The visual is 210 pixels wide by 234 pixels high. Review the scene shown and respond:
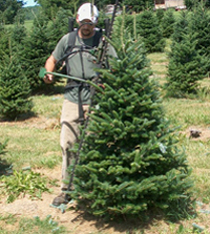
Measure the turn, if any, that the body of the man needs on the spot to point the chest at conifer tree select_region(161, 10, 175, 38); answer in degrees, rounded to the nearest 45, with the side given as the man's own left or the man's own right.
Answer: approximately 180°

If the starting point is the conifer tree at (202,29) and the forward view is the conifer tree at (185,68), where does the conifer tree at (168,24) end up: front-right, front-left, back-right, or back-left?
back-right

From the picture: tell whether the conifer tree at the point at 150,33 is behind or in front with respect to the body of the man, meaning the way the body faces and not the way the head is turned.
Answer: behind

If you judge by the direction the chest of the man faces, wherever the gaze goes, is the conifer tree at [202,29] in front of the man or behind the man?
behind

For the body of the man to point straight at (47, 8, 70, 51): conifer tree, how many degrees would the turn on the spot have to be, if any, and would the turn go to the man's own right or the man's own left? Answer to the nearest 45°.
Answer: approximately 180°

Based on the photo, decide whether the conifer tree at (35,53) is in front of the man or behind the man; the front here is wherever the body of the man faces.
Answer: behind

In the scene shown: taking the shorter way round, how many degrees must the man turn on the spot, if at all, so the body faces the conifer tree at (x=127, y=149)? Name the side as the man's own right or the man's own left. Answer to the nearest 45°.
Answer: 0° — they already face it

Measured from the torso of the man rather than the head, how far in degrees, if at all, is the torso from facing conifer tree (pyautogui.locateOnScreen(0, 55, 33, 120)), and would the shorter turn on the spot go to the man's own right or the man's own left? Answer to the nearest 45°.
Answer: approximately 180°

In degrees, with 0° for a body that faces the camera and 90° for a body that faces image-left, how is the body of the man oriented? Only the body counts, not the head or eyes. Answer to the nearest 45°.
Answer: approximately 0°
